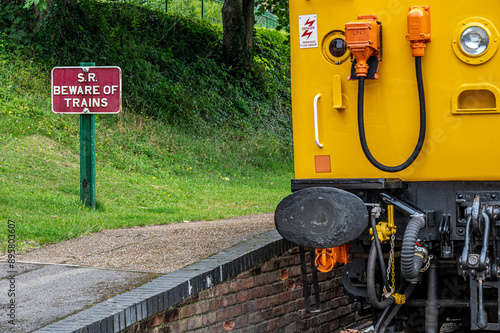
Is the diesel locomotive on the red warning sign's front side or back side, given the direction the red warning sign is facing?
on the front side

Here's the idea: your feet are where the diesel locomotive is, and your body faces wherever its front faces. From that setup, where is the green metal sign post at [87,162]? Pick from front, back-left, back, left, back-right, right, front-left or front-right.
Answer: back-right

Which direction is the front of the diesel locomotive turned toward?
toward the camera

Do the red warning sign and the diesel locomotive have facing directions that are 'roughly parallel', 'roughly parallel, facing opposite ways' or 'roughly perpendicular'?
roughly parallel

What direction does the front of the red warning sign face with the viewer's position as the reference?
facing the viewer

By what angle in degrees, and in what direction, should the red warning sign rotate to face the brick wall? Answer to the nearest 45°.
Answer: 0° — it already faces it

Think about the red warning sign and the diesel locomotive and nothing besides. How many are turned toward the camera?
2
